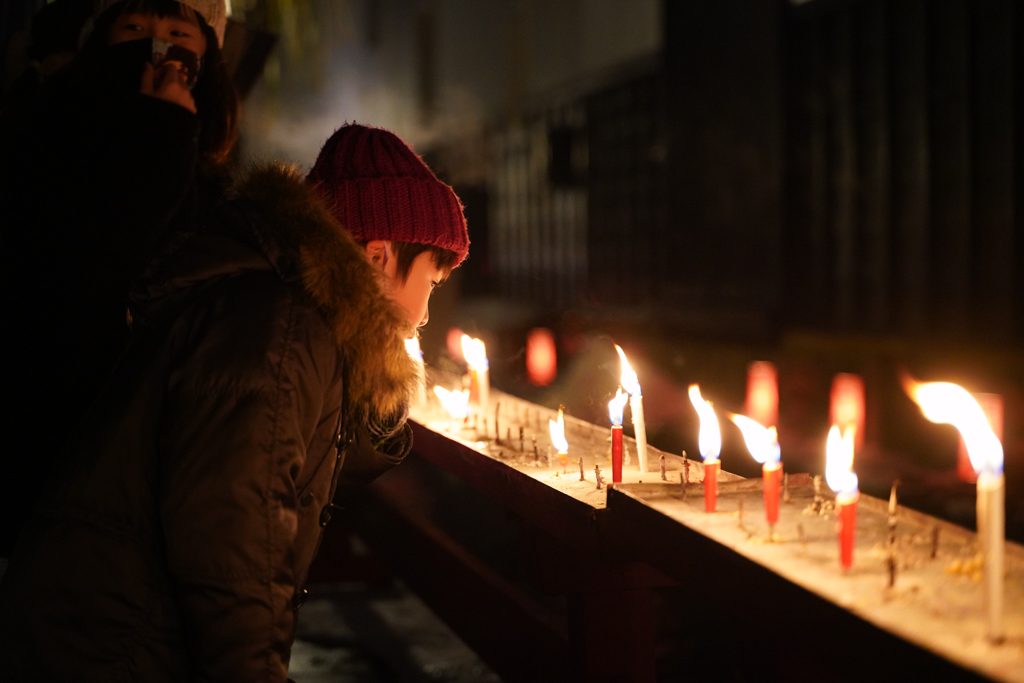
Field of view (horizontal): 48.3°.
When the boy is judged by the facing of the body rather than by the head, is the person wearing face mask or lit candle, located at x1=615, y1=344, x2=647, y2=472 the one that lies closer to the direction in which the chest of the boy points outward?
the lit candle

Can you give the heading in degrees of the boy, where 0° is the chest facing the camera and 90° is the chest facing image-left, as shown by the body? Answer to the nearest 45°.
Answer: approximately 270°

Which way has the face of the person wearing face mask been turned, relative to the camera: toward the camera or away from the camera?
toward the camera

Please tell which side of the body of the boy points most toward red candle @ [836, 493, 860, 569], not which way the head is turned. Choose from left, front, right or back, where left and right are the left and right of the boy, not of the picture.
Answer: front

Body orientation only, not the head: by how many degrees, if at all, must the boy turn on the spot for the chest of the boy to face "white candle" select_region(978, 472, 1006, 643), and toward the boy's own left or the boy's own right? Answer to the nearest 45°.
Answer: approximately 45° to the boy's own right

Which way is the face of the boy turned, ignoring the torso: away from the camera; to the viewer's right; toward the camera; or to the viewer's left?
to the viewer's right

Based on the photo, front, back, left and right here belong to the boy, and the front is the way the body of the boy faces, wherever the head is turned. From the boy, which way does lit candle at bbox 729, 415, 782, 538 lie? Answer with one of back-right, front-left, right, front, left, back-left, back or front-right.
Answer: front

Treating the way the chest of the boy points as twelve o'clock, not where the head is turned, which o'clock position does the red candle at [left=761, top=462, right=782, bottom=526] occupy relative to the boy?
The red candle is roughly at 12 o'clock from the boy.

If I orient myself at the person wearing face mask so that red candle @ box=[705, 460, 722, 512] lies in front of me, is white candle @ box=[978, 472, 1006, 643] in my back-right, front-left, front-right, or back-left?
front-right

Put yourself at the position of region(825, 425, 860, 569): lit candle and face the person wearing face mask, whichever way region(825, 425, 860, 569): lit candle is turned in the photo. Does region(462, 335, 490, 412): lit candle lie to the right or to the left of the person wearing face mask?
right

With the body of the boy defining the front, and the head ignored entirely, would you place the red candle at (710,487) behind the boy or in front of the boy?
in front

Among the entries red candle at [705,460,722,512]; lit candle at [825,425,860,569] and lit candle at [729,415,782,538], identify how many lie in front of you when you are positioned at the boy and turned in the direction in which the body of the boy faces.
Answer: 3
